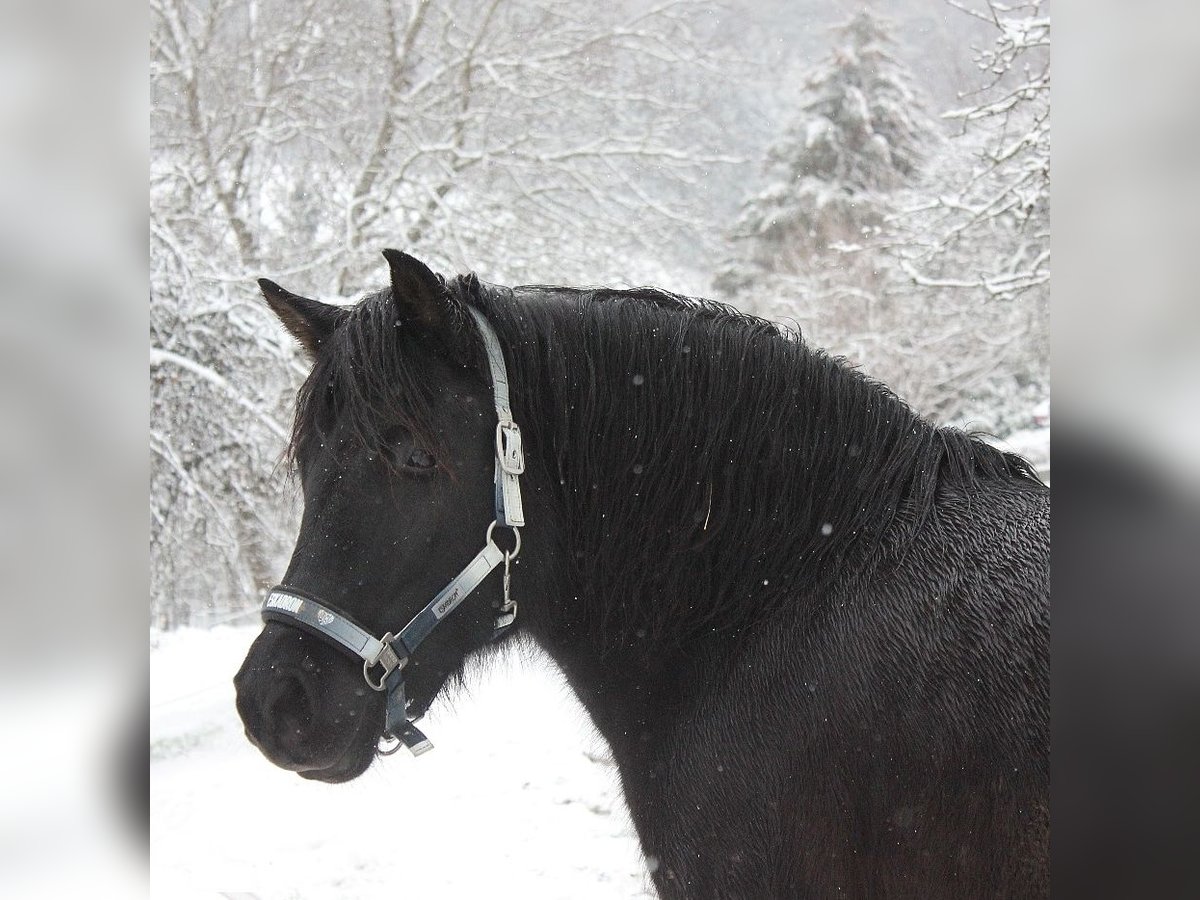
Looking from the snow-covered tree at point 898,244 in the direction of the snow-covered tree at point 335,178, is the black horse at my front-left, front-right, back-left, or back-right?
front-left

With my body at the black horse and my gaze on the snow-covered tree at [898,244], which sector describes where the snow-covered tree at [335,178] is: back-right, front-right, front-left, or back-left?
front-left

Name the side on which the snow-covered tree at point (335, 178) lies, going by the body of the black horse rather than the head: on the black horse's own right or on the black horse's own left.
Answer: on the black horse's own right

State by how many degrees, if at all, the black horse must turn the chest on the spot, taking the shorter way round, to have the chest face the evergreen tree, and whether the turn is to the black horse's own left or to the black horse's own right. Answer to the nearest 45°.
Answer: approximately 90° to the black horse's own right

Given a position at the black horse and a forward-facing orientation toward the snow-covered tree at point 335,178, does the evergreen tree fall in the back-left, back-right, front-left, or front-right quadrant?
front-right

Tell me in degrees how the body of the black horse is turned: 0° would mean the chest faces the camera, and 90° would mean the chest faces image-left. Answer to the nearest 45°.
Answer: approximately 90°

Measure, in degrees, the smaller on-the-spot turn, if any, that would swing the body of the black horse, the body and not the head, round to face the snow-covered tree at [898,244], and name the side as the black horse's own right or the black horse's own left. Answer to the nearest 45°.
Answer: approximately 90° to the black horse's own right
